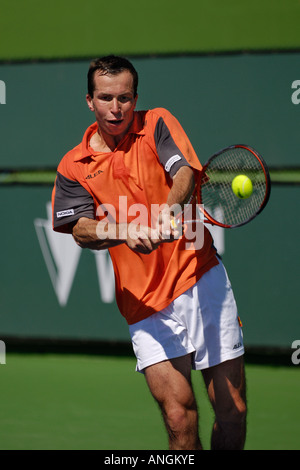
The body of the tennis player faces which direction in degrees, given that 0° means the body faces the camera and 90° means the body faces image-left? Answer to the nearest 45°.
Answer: approximately 0°
